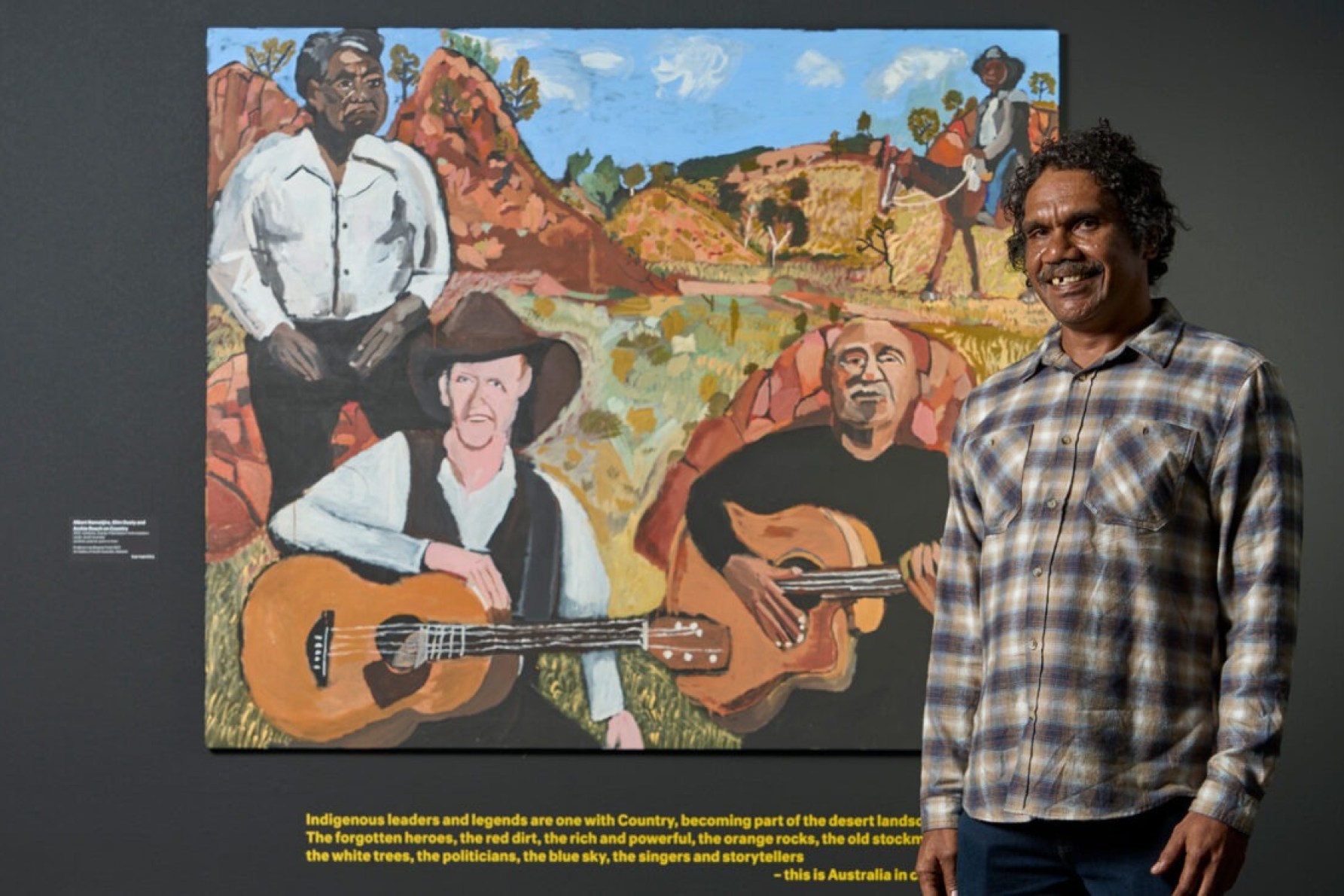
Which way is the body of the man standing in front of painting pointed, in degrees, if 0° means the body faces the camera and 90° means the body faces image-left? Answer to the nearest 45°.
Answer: approximately 45°
